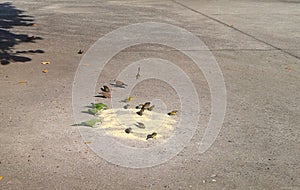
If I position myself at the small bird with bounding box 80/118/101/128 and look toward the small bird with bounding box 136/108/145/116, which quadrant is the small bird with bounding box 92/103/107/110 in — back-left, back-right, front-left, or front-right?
front-left

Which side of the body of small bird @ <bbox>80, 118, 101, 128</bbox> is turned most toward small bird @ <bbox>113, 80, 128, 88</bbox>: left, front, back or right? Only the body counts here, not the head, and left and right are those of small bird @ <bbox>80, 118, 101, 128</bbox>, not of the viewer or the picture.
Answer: left

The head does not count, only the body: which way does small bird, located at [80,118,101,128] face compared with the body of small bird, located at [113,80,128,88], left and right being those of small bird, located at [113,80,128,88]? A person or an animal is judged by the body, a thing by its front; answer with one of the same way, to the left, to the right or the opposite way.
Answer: the opposite way

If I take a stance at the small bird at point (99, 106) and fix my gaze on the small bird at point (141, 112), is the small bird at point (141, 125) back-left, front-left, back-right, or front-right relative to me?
front-right

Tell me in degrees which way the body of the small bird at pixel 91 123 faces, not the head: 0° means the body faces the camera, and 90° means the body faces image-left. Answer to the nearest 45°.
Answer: approximately 270°

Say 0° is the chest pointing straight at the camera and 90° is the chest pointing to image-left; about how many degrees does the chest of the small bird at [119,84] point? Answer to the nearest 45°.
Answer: approximately 90°

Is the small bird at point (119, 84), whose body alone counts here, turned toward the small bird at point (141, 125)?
no

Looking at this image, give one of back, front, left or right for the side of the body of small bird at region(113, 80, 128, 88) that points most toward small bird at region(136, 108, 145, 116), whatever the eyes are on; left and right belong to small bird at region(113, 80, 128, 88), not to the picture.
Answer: left

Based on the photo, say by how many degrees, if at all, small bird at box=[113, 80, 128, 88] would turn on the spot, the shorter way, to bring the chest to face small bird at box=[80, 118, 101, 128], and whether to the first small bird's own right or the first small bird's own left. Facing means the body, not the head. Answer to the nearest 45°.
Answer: approximately 90° to the first small bird's own left
